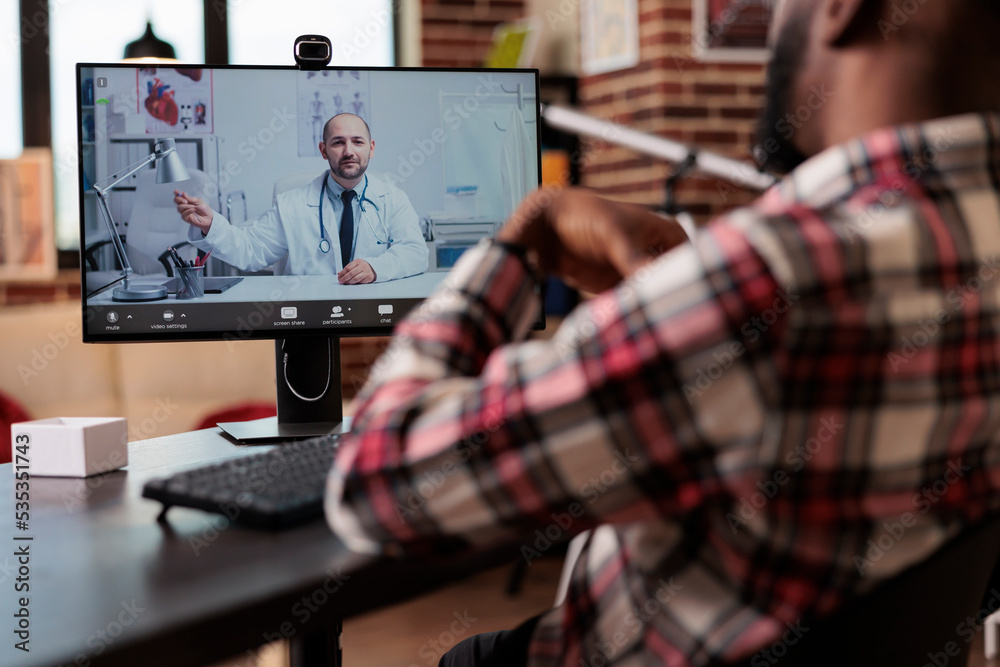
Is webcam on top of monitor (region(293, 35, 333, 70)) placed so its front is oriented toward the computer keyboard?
yes

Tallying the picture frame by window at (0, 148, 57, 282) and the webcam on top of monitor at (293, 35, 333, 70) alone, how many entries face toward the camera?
2

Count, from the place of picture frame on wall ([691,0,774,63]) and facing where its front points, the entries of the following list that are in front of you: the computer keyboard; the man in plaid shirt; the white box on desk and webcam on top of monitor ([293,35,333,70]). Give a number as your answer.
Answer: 4

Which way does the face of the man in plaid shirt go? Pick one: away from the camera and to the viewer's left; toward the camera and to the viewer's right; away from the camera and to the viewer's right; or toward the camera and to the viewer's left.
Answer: away from the camera and to the viewer's left

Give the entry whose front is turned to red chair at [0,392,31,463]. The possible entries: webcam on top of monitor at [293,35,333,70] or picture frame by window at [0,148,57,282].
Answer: the picture frame by window

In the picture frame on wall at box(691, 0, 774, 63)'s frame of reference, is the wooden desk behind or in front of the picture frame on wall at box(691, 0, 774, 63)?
in front
